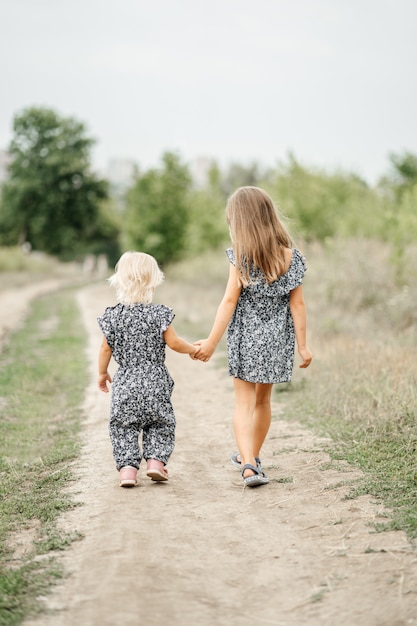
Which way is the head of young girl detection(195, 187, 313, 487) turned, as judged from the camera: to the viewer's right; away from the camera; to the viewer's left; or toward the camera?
away from the camera

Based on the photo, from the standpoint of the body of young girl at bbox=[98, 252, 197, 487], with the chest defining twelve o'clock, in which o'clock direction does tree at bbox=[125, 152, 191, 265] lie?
The tree is roughly at 12 o'clock from the young girl.

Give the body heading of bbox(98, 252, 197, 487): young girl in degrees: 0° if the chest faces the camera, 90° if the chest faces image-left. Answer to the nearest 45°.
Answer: approximately 180°

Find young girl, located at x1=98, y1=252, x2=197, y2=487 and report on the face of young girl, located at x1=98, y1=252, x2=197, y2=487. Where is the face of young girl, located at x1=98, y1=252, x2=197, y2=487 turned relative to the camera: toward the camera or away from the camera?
away from the camera

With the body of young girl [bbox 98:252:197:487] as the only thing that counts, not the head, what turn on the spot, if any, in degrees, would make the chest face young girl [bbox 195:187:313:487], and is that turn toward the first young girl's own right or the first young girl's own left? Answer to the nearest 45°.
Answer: approximately 90° to the first young girl's own right

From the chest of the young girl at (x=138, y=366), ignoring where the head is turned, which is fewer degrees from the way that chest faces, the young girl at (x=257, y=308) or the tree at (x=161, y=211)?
the tree
